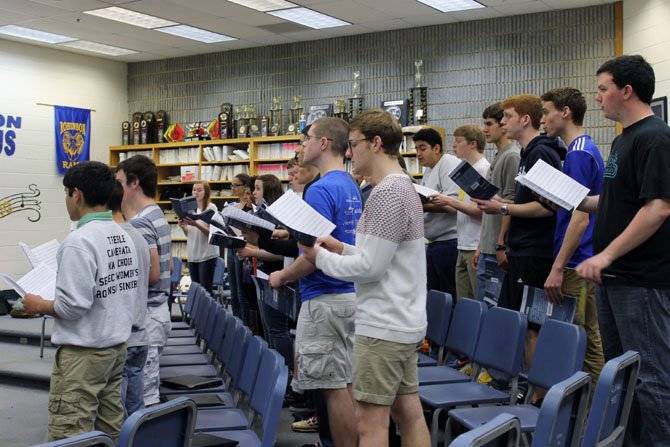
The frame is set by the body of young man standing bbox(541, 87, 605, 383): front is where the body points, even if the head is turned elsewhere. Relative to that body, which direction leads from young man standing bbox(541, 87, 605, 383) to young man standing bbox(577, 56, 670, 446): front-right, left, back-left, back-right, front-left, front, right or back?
left

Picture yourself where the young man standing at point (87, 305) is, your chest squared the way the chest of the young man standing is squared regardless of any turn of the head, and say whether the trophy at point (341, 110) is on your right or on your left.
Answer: on your right

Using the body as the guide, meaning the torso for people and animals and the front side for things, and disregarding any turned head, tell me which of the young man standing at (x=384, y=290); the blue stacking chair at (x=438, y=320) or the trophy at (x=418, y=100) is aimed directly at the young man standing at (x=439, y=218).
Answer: the trophy

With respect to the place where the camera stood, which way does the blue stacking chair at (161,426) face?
facing away from the viewer and to the left of the viewer

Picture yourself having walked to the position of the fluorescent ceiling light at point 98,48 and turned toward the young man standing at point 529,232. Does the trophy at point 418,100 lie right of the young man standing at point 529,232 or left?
left

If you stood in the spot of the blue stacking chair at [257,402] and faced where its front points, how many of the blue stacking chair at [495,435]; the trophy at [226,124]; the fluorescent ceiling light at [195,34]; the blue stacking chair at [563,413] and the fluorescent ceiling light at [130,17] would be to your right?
3

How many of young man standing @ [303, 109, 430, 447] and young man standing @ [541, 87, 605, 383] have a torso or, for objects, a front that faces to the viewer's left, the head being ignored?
2

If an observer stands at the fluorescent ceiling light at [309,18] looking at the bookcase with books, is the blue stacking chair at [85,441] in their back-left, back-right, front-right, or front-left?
back-left

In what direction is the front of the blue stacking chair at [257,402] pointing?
to the viewer's left

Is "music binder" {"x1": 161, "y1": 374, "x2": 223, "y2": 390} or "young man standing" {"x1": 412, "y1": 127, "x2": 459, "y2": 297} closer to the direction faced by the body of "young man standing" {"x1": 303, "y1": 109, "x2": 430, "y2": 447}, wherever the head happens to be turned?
the music binder

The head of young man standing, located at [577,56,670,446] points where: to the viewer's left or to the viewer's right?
to the viewer's left

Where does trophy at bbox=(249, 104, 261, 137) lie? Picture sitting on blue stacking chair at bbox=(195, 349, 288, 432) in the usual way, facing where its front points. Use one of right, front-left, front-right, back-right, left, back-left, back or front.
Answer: right

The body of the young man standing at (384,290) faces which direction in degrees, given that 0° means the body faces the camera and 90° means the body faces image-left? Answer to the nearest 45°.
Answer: approximately 90°

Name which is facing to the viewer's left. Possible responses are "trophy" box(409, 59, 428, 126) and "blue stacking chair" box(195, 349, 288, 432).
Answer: the blue stacking chair

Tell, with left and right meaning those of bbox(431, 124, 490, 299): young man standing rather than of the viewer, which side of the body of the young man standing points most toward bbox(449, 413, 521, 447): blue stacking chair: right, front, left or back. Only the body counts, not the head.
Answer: left

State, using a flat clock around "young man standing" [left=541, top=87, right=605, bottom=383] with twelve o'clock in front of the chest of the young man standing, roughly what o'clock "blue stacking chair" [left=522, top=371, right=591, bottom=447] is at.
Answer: The blue stacking chair is roughly at 9 o'clock from the young man standing.

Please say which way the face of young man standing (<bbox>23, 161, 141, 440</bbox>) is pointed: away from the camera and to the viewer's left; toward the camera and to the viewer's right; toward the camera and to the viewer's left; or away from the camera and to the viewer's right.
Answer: away from the camera and to the viewer's left

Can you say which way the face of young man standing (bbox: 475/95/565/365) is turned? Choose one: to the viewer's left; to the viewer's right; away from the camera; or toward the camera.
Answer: to the viewer's left

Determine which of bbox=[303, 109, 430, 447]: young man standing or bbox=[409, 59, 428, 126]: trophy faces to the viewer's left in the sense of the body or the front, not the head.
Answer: the young man standing
